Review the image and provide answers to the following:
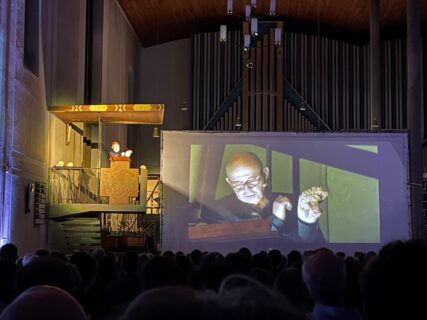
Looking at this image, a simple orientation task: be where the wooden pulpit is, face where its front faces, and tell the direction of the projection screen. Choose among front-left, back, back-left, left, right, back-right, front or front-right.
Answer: left

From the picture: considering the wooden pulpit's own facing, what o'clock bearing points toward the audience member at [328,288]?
The audience member is roughly at 12 o'clock from the wooden pulpit.

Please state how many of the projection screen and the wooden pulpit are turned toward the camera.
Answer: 2

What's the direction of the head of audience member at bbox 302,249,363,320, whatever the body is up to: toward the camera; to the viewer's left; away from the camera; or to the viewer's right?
away from the camera

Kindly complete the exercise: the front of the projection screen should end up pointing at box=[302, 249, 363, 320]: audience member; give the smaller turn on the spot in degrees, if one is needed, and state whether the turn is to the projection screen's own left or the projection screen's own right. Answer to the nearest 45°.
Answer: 0° — it already faces them

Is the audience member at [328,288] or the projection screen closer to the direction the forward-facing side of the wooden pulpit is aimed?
the audience member

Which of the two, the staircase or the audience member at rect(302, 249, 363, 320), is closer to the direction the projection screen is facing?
the audience member

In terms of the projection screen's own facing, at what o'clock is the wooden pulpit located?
The wooden pulpit is roughly at 3 o'clock from the projection screen.

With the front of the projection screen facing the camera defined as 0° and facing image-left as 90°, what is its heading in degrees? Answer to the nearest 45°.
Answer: approximately 0°
